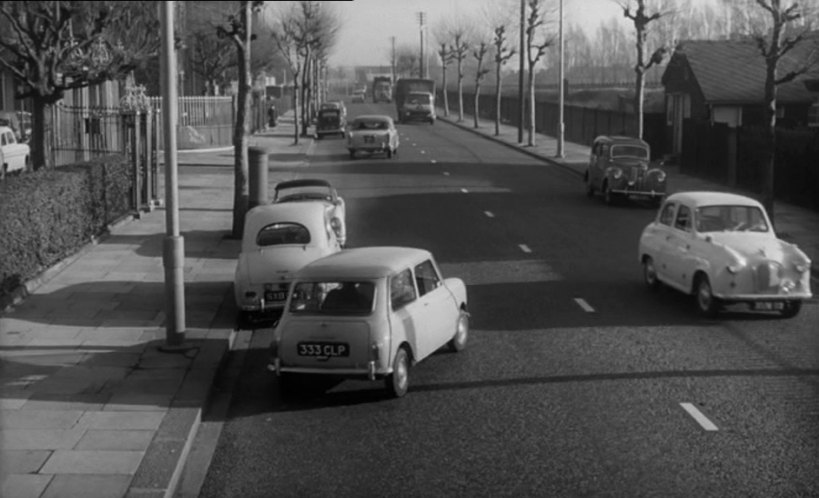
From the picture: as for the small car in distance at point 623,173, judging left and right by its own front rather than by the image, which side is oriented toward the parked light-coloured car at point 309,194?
right

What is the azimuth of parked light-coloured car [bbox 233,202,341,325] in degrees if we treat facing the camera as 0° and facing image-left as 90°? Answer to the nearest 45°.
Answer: approximately 180°

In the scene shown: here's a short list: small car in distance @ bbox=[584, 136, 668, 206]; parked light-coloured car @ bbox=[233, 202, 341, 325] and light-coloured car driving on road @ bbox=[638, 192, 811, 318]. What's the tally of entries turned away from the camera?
1

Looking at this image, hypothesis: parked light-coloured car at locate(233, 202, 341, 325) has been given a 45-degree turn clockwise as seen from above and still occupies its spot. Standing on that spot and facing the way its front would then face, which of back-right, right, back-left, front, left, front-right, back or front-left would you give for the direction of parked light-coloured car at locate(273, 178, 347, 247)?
front-left

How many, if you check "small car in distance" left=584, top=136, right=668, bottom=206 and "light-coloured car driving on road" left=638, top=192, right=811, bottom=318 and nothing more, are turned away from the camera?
0

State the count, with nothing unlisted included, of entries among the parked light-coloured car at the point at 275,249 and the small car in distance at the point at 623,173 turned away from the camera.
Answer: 1

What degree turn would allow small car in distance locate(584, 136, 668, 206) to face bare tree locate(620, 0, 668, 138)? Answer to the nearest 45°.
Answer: approximately 135° to its left

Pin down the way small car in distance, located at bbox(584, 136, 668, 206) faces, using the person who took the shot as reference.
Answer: facing the viewer and to the right of the viewer

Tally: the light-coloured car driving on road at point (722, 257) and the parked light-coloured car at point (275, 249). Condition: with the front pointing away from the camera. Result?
1

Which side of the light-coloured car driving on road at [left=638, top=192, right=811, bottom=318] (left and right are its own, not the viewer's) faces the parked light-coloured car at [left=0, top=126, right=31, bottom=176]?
back

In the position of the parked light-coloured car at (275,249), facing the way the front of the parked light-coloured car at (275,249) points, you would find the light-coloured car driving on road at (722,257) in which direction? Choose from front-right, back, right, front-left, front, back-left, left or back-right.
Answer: right

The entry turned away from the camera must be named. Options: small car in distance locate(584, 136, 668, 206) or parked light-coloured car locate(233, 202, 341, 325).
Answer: the parked light-coloured car

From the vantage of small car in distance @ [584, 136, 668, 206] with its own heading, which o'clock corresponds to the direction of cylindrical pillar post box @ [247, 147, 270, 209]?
The cylindrical pillar post box is roughly at 3 o'clock from the small car in distance.

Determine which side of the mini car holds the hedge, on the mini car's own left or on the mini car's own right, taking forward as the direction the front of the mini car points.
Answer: on the mini car's own left

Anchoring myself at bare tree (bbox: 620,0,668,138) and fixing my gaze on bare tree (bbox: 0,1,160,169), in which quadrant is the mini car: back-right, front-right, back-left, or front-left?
front-left
